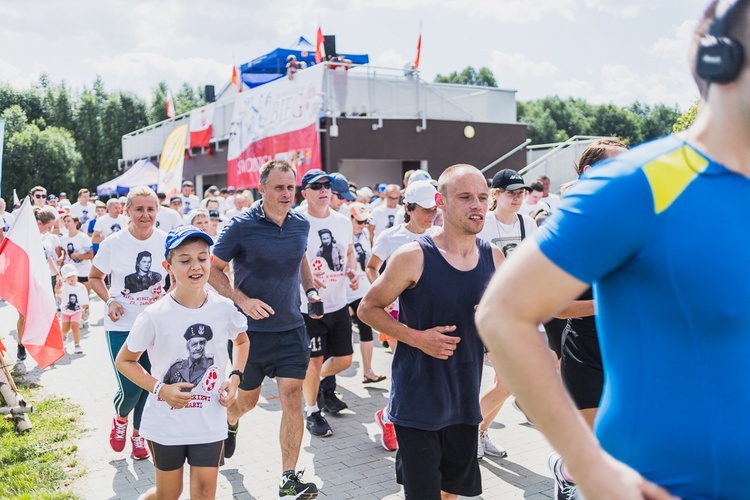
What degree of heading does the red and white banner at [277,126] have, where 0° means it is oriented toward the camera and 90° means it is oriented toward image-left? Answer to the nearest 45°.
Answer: approximately 45°

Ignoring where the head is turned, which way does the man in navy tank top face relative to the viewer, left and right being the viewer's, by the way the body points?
facing the viewer and to the right of the viewer

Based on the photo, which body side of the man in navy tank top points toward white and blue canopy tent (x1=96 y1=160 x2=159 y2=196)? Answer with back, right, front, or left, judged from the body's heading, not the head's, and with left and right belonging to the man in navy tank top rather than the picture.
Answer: back

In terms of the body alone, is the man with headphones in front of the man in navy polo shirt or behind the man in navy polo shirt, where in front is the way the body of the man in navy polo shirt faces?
in front

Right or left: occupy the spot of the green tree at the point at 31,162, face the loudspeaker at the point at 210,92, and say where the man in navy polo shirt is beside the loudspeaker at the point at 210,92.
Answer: right

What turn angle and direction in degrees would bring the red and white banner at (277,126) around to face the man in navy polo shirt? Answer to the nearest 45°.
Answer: approximately 45° to its left

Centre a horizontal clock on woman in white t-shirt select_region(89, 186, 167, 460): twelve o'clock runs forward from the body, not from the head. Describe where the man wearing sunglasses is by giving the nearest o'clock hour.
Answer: The man wearing sunglasses is roughly at 10 o'clock from the woman in white t-shirt.
